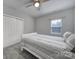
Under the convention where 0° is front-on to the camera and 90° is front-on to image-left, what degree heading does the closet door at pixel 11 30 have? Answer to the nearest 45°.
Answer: approximately 315°
